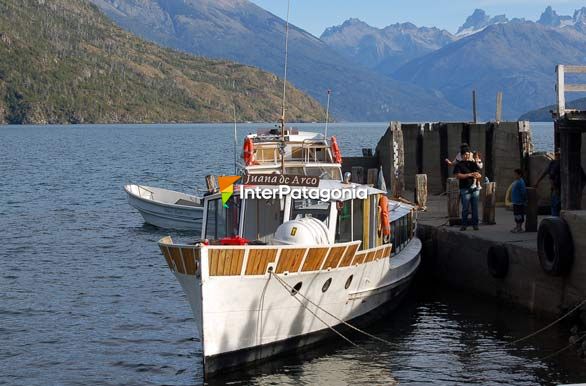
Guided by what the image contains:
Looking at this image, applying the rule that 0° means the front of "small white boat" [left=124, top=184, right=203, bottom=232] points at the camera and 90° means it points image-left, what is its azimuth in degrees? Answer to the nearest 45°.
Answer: approximately 90°

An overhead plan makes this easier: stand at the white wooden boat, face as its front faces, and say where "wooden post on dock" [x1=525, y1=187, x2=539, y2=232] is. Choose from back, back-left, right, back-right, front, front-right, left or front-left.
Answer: back

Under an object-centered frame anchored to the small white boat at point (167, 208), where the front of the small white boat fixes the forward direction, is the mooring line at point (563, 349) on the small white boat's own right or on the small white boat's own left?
on the small white boat's own left

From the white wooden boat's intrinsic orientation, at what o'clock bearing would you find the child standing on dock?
The child standing on dock is roughly at 6 o'clock from the white wooden boat.

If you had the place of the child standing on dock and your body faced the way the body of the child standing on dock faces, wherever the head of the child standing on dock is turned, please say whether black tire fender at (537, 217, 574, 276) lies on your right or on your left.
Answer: on your left

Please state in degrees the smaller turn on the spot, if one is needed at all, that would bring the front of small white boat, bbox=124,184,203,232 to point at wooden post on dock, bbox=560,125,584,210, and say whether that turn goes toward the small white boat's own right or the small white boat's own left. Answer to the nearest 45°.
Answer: approximately 135° to the small white boat's own left

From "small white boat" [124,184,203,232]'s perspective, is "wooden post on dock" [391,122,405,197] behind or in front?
behind
